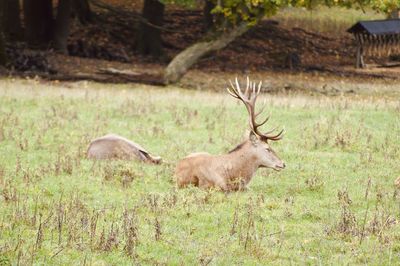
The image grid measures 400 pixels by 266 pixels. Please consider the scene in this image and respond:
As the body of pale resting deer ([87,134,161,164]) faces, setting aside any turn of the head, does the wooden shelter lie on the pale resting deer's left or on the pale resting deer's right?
on the pale resting deer's left

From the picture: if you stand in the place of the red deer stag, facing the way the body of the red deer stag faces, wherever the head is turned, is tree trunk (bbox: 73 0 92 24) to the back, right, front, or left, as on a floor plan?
left

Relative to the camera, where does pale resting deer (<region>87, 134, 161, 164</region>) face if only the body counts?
to the viewer's right

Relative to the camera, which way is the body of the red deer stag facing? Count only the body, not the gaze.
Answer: to the viewer's right

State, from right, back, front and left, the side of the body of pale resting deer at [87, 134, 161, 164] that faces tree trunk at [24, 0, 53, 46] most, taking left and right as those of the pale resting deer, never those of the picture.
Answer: left
